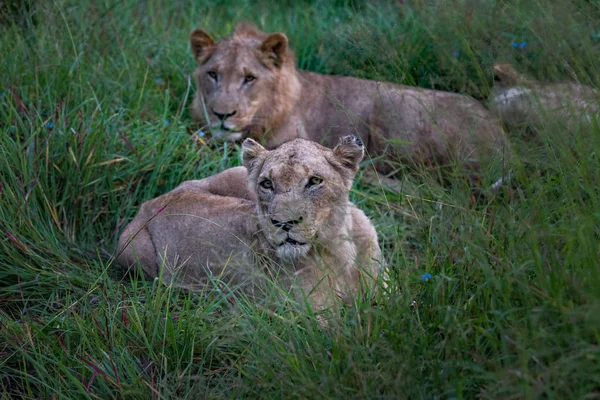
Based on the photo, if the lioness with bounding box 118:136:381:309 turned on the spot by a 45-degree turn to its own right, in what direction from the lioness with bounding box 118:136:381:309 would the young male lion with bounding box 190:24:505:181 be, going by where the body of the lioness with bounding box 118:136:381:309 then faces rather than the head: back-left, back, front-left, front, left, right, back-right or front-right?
back

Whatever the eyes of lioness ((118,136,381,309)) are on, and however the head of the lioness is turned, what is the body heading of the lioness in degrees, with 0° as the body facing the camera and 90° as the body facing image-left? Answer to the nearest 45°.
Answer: approximately 315°

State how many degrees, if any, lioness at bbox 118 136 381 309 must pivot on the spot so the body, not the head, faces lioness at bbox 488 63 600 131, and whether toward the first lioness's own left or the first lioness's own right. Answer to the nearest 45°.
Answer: approximately 45° to the first lioness's own left
